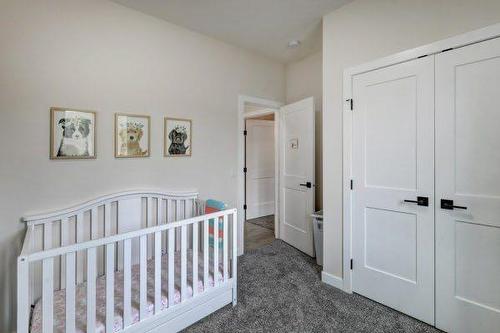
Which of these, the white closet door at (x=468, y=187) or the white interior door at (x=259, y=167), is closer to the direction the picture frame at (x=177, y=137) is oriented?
the white closet door

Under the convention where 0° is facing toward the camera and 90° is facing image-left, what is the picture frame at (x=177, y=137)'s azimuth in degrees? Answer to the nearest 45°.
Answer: approximately 315°

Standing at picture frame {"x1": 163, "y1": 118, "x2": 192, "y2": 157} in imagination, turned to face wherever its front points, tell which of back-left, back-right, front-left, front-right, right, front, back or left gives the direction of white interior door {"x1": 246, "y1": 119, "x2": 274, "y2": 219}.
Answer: left

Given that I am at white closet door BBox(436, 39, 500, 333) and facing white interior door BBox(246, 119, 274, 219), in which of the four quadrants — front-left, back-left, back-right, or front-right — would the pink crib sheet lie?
front-left

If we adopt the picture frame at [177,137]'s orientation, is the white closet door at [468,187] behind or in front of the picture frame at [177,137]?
in front

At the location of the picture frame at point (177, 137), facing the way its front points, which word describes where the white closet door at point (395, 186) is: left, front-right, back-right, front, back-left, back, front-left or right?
front

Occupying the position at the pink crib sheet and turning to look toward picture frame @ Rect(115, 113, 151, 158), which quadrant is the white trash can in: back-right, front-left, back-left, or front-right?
front-right

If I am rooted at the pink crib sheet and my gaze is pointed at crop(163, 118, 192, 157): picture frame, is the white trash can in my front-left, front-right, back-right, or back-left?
front-right
